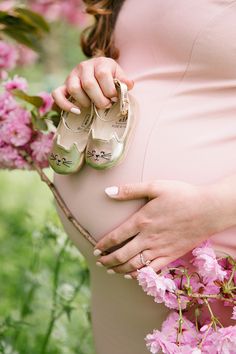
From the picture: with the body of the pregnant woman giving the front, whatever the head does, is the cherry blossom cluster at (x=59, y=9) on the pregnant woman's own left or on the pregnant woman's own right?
on the pregnant woman's own right

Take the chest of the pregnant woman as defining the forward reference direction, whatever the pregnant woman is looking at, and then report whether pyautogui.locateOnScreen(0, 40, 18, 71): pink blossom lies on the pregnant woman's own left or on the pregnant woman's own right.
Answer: on the pregnant woman's own right

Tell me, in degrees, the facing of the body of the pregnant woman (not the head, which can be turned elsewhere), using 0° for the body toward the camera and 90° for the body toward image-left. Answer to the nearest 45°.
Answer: approximately 45°
